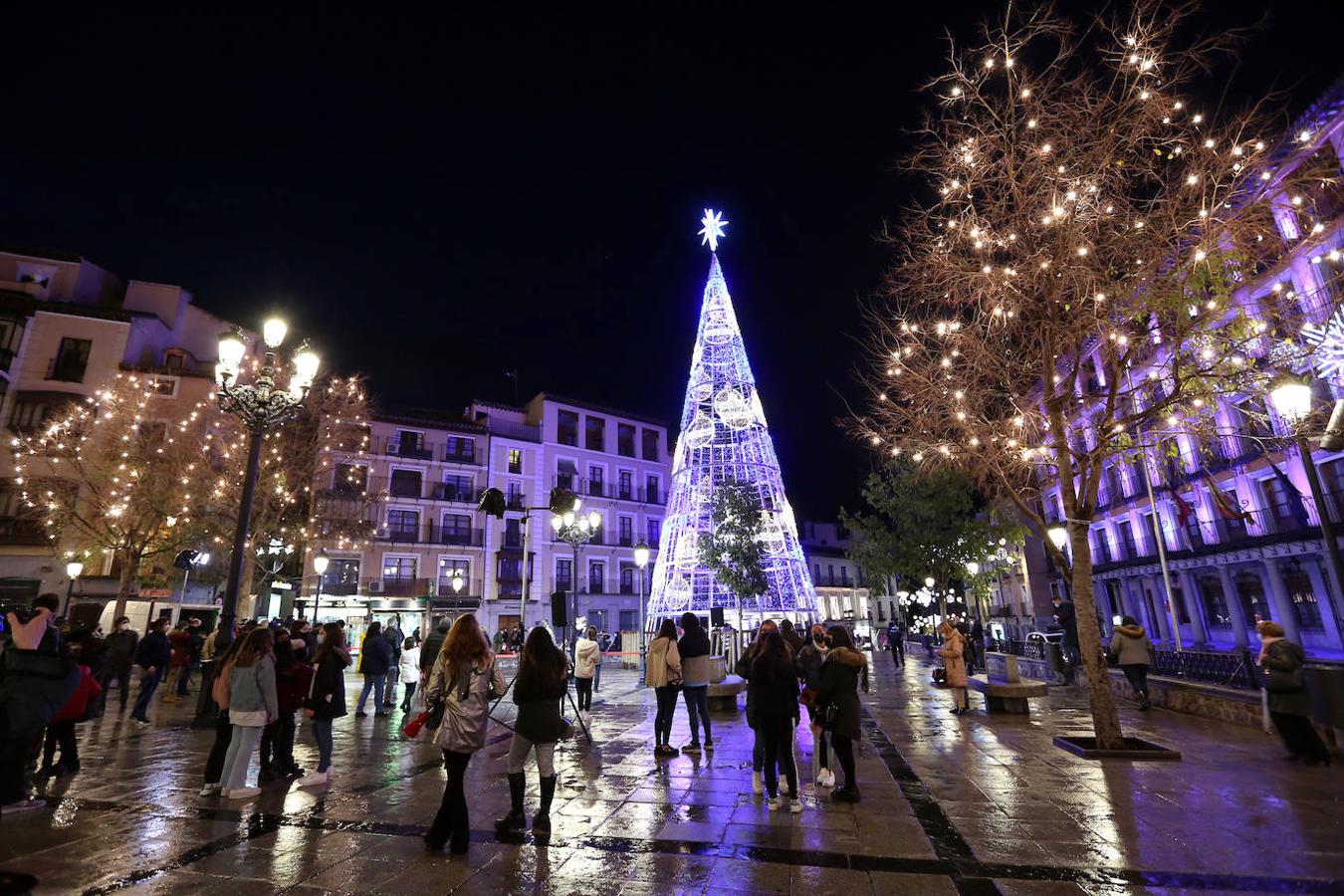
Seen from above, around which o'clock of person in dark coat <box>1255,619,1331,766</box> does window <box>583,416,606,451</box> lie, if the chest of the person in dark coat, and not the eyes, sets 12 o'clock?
The window is roughly at 1 o'clock from the person in dark coat.

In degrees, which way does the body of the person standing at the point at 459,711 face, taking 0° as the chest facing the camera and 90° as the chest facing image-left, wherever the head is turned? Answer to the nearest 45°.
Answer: approximately 180°

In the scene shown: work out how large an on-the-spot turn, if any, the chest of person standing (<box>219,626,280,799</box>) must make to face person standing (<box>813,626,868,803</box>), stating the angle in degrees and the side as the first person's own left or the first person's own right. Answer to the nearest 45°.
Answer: approximately 90° to the first person's own right

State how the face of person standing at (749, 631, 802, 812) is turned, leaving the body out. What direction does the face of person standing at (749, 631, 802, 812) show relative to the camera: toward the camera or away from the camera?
away from the camera

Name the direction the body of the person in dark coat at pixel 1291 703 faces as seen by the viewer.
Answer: to the viewer's left

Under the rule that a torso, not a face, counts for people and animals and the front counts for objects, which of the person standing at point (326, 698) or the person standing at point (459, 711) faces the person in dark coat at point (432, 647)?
the person standing at point (459, 711)

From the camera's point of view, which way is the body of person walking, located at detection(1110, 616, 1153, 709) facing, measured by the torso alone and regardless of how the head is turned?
away from the camera

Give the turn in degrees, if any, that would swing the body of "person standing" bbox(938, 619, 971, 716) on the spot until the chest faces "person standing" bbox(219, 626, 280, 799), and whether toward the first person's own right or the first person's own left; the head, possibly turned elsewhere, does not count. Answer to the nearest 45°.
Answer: approximately 45° to the first person's own left

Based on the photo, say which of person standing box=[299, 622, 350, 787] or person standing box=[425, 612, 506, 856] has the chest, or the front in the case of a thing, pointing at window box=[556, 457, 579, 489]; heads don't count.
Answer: person standing box=[425, 612, 506, 856]

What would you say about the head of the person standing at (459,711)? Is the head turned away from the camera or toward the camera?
away from the camera

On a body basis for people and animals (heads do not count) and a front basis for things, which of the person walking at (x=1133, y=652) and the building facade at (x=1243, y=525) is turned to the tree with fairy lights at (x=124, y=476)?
the building facade

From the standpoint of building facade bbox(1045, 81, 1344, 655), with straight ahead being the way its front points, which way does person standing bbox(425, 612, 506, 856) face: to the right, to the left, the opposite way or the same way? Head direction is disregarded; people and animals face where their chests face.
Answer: to the right
